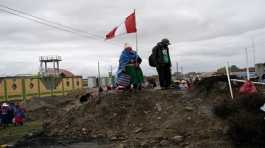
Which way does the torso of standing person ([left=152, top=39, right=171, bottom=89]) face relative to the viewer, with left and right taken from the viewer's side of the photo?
facing the viewer and to the right of the viewer

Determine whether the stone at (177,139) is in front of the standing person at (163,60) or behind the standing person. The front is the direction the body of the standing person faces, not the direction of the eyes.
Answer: in front

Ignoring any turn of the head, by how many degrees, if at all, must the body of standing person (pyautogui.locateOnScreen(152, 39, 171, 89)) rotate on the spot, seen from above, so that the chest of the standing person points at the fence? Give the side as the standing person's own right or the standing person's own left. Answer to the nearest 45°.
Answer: approximately 180°

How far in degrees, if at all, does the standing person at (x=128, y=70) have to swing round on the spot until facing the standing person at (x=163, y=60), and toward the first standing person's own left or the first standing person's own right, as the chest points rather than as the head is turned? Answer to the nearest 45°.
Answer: approximately 45° to the first standing person's own left

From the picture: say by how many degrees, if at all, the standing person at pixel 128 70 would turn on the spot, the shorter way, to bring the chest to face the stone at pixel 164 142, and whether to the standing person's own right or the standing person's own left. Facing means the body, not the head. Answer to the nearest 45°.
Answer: approximately 45° to the standing person's own right

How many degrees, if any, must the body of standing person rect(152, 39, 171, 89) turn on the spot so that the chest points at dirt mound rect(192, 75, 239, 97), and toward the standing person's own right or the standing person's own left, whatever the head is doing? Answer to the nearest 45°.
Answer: approximately 45° to the standing person's own left
